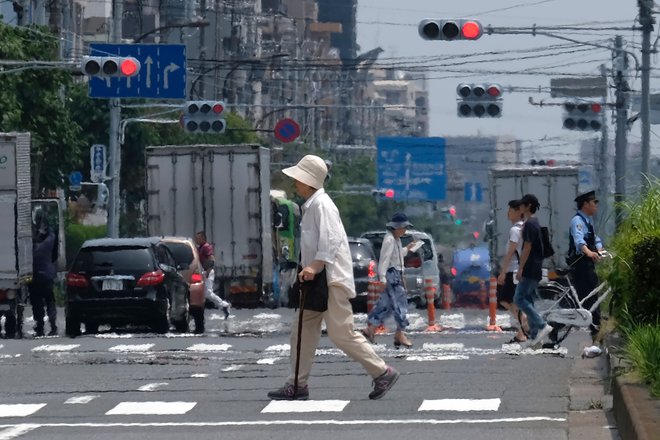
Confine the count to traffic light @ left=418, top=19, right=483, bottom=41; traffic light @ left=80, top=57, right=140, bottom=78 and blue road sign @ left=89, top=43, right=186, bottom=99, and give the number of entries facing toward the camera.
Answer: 3

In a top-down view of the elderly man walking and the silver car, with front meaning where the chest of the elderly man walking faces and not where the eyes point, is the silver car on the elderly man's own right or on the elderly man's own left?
on the elderly man's own right

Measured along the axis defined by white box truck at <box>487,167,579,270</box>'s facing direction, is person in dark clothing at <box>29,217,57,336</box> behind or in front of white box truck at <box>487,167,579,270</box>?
behind

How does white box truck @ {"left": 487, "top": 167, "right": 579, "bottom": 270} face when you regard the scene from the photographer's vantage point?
facing away from the viewer

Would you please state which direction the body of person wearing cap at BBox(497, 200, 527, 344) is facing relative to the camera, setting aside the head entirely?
to the viewer's left

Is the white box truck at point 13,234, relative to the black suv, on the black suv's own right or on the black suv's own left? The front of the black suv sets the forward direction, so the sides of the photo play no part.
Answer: on the black suv's own left

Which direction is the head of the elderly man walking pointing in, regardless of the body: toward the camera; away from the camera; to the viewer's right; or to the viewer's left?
to the viewer's left

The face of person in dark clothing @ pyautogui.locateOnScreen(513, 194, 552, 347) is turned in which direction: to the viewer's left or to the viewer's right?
to the viewer's left

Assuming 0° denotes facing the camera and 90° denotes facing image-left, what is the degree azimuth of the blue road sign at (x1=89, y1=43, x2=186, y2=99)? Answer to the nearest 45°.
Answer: approximately 0°

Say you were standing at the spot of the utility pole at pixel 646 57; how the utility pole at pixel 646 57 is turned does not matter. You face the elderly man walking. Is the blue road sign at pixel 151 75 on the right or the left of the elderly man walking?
right

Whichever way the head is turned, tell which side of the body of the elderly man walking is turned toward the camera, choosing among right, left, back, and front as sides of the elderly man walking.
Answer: left

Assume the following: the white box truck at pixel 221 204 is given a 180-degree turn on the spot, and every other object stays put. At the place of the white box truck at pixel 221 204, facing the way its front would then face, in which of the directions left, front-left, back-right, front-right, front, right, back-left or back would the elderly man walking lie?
front

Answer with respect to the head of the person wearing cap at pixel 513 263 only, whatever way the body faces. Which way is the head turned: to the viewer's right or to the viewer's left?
to the viewer's left

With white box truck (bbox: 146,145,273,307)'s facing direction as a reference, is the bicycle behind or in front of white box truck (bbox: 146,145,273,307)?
behind

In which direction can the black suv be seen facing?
away from the camera

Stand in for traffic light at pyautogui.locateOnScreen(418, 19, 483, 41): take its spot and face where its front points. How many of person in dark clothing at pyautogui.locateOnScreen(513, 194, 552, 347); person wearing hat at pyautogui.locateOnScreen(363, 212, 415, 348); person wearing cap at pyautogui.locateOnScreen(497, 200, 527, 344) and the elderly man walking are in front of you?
4
